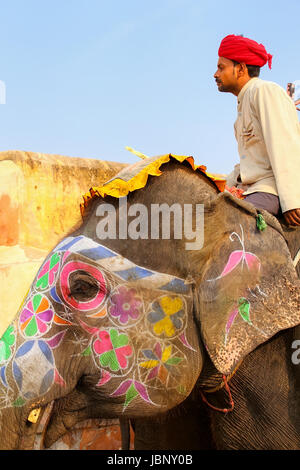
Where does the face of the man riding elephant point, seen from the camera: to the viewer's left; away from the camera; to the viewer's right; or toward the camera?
to the viewer's left

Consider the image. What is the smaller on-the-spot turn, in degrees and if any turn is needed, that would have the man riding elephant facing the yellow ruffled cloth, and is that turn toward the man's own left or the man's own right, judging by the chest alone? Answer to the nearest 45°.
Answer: approximately 45° to the man's own left

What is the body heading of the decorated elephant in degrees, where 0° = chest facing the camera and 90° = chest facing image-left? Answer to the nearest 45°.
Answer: approximately 90°

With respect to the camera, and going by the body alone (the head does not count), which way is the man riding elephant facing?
to the viewer's left
